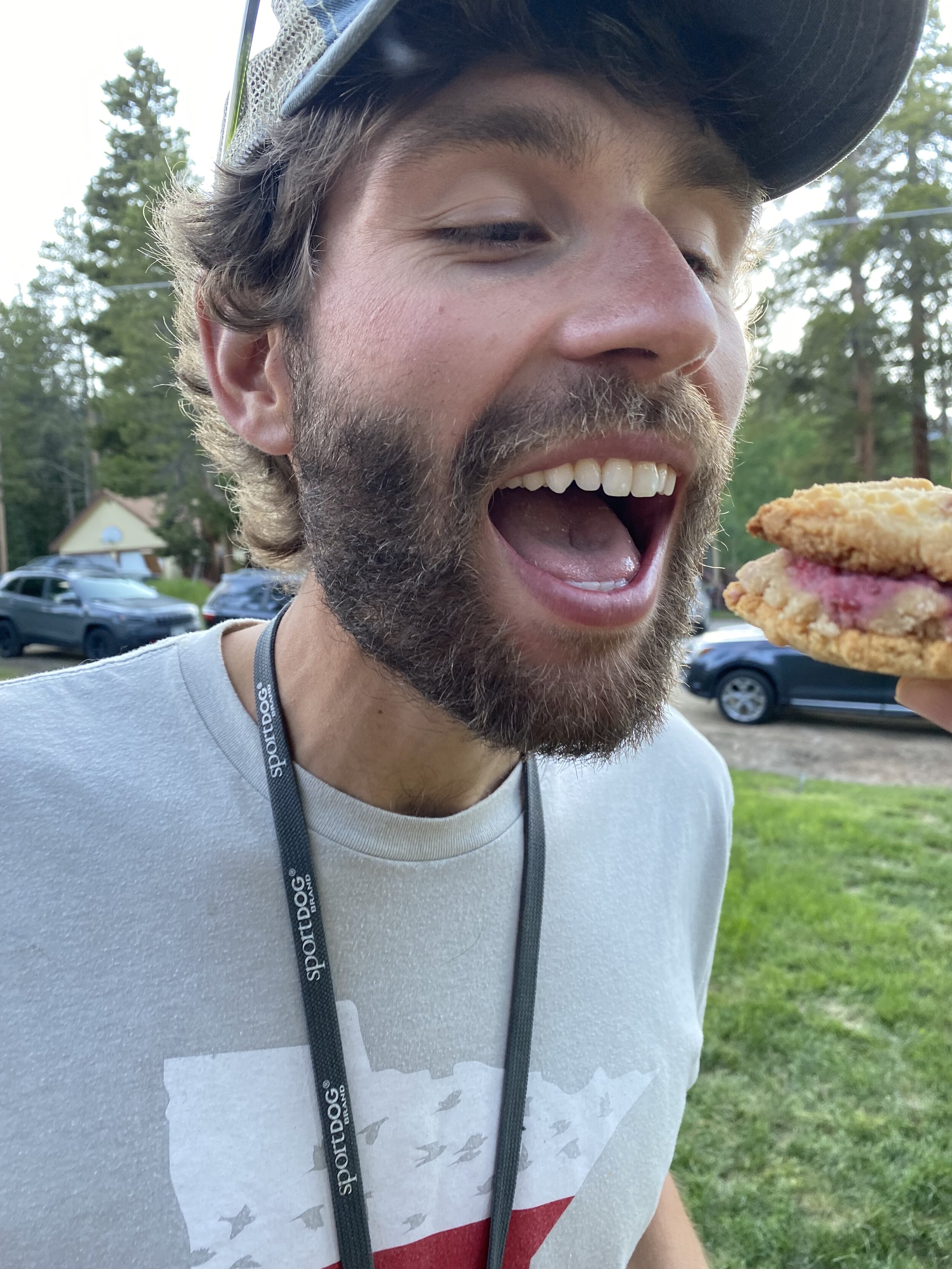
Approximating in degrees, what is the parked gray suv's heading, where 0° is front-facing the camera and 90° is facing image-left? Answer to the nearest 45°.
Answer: approximately 315°

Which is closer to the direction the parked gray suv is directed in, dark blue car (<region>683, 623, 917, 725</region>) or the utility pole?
the dark blue car

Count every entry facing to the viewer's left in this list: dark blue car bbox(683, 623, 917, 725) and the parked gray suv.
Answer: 1

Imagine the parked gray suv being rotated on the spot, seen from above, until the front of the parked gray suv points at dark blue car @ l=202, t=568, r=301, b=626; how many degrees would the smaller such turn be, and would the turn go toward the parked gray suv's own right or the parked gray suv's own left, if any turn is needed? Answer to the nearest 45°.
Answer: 0° — it already faces it

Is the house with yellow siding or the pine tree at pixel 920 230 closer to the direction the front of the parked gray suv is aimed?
the pine tree

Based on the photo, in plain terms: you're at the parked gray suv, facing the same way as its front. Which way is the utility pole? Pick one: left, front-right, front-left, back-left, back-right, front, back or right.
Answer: back-left

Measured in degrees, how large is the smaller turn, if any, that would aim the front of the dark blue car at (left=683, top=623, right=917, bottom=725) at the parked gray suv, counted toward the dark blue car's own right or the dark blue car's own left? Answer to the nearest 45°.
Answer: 0° — it already faces it

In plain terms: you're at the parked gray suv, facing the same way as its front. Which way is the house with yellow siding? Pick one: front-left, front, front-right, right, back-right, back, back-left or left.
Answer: back-left

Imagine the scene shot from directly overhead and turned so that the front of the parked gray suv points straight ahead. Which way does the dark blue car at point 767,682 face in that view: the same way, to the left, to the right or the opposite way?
the opposite way

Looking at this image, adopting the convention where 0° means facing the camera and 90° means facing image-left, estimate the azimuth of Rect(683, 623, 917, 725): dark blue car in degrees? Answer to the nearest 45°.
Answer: approximately 90°

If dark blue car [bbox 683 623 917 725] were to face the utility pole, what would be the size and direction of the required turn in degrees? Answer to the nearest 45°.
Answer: approximately 45° to its right

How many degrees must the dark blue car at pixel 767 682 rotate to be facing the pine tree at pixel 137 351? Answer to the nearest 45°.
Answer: approximately 45° to its right

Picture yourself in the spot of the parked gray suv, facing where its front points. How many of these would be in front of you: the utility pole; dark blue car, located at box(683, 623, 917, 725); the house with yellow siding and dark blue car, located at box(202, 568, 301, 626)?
2
